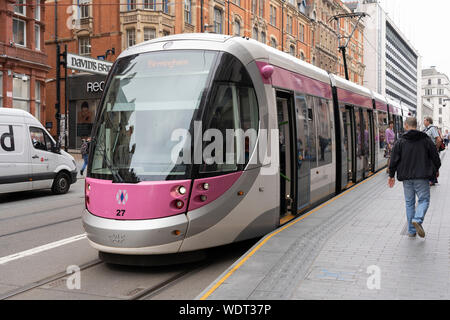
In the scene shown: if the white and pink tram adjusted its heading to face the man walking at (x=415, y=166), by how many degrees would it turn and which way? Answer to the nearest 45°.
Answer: approximately 135° to its left

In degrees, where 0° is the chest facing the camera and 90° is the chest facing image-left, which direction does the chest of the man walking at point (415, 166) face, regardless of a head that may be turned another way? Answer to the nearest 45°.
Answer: approximately 180°

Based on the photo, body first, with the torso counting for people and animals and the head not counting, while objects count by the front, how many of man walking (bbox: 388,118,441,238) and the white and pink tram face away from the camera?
1

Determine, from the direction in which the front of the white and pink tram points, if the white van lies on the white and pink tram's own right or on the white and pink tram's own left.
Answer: on the white and pink tram's own right
